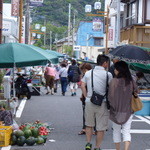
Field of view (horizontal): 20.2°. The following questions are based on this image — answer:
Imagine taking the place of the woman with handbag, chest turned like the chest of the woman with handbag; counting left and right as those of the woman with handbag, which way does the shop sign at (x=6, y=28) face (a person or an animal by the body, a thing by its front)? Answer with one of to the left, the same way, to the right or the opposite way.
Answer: the opposite way

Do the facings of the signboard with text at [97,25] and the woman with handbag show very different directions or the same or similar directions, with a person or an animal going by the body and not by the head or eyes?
very different directions

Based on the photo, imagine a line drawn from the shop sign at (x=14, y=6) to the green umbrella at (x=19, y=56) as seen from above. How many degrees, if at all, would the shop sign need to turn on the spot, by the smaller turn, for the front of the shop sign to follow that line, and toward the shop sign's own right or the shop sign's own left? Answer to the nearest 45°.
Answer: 0° — it already faces it

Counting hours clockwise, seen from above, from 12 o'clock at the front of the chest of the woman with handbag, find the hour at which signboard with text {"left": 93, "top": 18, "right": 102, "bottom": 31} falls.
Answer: The signboard with text is roughly at 12 o'clock from the woman with handbag.

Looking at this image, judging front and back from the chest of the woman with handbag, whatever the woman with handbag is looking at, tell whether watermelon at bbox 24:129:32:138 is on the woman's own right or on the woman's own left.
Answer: on the woman's own left

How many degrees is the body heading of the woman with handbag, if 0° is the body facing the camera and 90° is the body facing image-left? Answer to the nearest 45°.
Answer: approximately 180°

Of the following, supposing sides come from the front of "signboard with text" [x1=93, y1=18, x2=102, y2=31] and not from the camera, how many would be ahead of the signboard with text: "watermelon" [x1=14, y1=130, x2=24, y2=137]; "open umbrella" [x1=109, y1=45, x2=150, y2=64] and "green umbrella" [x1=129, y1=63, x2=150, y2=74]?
3

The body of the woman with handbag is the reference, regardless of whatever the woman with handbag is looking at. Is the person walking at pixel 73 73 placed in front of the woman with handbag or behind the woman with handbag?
in front
